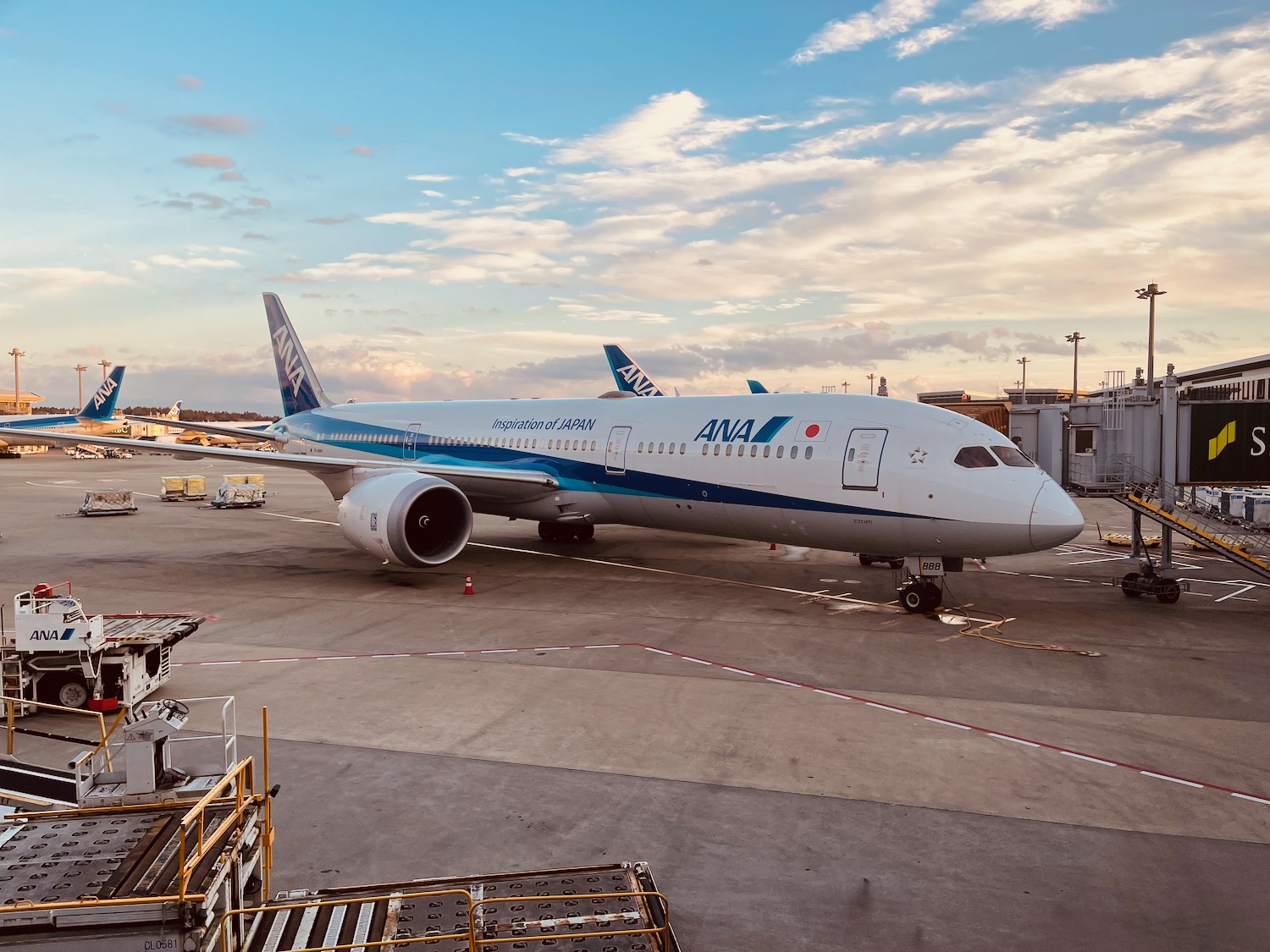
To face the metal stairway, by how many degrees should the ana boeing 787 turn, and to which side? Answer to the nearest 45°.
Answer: approximately 45° to its left

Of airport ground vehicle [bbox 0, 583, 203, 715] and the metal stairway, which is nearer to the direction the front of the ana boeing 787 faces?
the metal stairway

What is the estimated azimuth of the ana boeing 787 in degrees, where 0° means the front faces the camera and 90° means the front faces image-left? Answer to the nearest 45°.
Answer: approximately 315°

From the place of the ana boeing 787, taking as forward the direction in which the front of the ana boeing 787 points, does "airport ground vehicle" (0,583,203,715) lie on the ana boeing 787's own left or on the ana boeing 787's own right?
on the ana boeing 787's own right

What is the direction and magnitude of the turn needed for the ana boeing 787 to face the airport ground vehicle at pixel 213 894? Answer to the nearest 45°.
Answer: approximately 45° to its right
